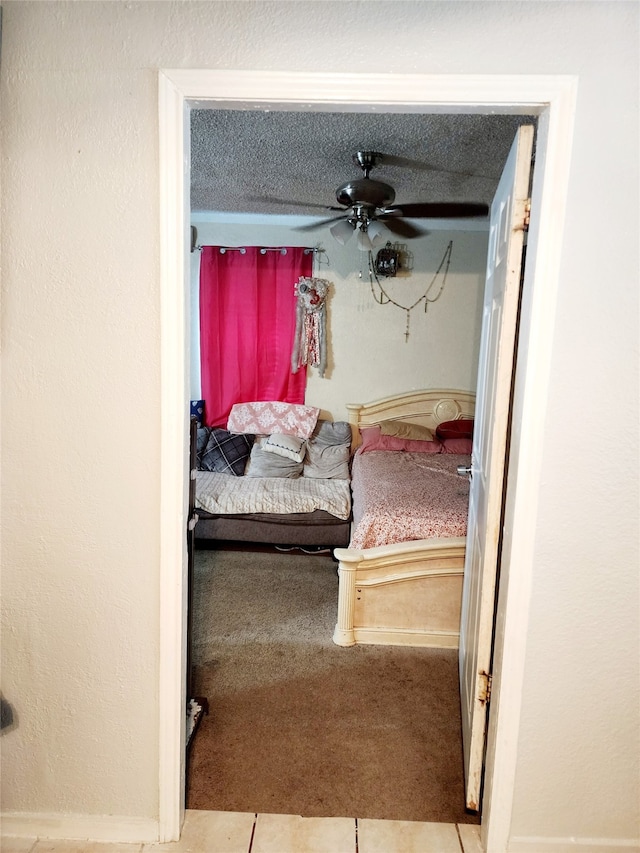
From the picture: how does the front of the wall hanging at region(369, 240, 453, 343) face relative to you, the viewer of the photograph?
facing the viewer

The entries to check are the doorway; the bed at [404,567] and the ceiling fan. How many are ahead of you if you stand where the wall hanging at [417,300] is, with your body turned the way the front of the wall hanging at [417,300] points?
3

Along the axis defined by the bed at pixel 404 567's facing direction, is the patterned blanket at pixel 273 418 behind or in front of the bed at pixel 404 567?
behind

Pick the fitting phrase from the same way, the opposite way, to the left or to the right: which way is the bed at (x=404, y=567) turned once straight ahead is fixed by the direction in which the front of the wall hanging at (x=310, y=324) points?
the same way

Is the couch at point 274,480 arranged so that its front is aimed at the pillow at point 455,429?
no

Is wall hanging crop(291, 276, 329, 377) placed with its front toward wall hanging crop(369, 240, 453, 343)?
no

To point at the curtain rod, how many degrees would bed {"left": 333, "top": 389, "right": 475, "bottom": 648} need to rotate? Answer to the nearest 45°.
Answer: approximately 135° to its right

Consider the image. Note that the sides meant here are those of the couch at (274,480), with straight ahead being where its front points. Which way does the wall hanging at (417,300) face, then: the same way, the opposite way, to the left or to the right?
the same way

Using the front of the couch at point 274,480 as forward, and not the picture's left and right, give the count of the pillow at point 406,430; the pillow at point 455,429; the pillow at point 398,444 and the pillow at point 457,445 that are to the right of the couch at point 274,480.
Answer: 0

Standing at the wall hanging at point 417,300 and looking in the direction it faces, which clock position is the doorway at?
The doorway is roughly at 12 o'clock from the wall hanging.

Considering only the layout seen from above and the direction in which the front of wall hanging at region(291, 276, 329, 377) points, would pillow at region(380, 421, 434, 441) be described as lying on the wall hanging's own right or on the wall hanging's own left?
on the wall hanging's own left

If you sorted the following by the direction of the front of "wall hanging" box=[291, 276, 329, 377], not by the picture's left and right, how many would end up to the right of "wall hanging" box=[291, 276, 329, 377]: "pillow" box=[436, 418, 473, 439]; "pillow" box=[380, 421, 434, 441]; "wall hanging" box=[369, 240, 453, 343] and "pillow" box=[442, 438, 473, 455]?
0

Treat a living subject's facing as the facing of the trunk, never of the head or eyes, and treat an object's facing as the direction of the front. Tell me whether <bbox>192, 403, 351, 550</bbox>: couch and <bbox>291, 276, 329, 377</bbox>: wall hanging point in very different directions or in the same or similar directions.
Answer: same or similar directions

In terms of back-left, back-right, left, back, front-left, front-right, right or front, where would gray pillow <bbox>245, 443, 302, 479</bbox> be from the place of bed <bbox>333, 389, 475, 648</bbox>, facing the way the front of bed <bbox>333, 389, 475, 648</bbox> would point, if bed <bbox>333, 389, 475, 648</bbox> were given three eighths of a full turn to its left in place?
left

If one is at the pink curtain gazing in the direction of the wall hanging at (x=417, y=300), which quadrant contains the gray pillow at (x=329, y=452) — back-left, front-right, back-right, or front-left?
front-right

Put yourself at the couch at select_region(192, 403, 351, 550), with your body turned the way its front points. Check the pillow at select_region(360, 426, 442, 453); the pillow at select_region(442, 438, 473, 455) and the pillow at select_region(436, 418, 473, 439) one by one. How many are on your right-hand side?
0

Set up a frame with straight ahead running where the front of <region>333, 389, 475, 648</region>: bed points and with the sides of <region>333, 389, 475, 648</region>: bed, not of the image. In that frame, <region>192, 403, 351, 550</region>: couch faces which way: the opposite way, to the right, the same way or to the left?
the same way
